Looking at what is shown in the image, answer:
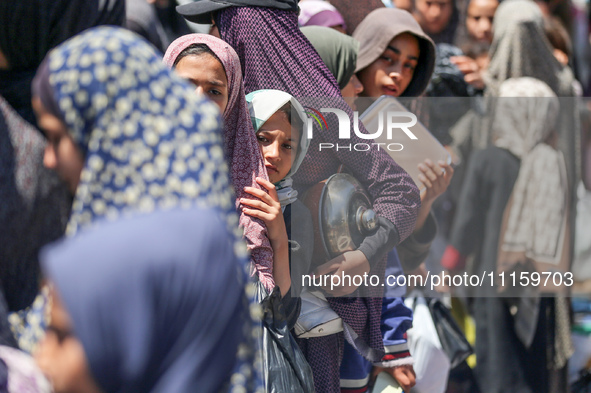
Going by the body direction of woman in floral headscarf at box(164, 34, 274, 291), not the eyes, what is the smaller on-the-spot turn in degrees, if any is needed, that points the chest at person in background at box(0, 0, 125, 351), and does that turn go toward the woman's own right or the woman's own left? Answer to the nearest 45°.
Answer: approximately 45° to the woman's own right

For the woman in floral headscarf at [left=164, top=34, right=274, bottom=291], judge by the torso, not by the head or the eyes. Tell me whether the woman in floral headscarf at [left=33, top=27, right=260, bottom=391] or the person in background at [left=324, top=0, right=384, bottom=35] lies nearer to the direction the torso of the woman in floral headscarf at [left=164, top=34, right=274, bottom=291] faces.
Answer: the woman in floral headscarf

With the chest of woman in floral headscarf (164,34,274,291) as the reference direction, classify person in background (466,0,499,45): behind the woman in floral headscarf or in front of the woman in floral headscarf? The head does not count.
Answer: behind

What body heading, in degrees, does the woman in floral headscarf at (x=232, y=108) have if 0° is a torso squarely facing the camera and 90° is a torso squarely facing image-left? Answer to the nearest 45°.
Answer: approximately 45°

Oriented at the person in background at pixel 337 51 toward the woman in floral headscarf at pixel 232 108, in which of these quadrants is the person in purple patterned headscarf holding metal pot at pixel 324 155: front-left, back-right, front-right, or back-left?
front-left

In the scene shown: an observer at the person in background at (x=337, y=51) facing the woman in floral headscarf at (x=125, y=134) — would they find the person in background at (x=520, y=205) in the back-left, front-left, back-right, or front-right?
back-left

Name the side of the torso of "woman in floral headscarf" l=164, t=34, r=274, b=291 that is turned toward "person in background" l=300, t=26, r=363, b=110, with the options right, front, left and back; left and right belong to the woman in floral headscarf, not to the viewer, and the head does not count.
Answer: back

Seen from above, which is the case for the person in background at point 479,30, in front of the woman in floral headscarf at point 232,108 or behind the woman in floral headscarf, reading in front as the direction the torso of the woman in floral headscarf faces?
behind

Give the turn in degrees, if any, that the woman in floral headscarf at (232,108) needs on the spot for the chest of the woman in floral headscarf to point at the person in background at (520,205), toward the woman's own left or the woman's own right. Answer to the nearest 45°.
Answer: approximately 180°

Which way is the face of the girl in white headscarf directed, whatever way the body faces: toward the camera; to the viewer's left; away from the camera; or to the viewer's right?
toward the camera

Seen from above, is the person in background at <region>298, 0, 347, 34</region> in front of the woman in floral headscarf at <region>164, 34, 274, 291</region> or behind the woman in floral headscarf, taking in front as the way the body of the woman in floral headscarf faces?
behind

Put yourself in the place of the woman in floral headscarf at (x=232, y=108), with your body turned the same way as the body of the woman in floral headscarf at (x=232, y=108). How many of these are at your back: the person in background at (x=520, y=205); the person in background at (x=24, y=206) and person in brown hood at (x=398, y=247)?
2
